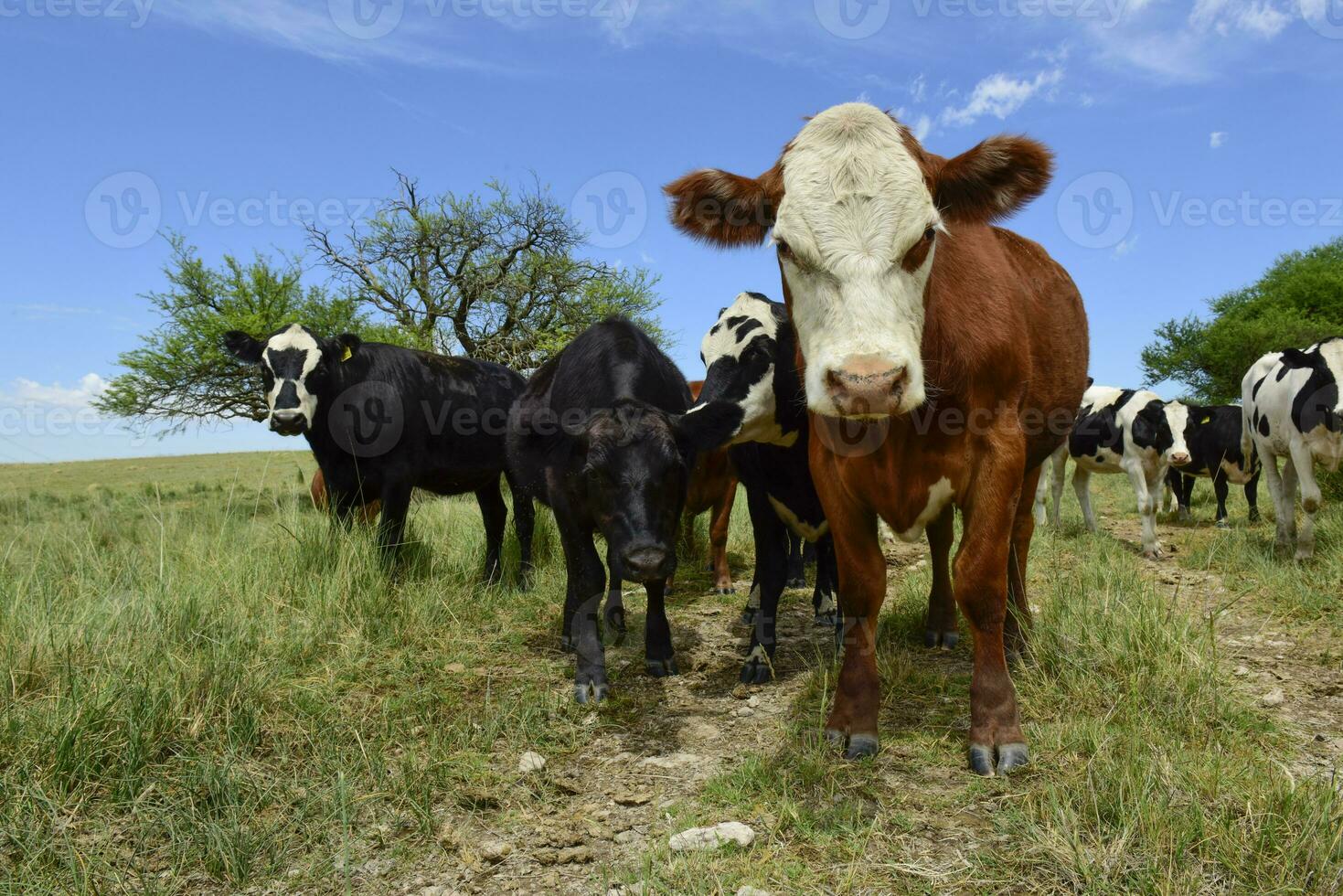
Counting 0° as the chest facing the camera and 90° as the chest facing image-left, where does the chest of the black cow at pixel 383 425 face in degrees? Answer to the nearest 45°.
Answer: approximately 45°

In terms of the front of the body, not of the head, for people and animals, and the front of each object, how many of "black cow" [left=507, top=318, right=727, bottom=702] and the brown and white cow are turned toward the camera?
2

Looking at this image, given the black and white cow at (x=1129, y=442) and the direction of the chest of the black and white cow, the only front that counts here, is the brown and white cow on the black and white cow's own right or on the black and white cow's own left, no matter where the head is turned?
on the black and white cow's own right

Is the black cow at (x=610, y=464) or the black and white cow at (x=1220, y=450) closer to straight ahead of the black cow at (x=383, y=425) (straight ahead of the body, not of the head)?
the black cow

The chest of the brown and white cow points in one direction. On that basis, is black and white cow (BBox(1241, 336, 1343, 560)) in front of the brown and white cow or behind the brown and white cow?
behind
